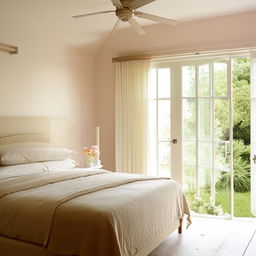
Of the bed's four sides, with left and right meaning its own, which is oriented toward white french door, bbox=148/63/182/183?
left

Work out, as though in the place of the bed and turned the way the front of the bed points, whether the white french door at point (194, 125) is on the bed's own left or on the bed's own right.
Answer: on the bed's own left

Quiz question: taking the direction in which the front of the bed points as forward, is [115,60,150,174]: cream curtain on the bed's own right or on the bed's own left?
on the bed's own left

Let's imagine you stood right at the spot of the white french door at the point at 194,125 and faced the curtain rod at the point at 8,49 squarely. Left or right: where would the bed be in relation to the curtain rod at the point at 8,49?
left

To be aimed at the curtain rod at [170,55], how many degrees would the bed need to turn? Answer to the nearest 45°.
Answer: approximately 90° to its left

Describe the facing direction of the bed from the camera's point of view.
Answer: facing the viewer and to the right of the viewer
